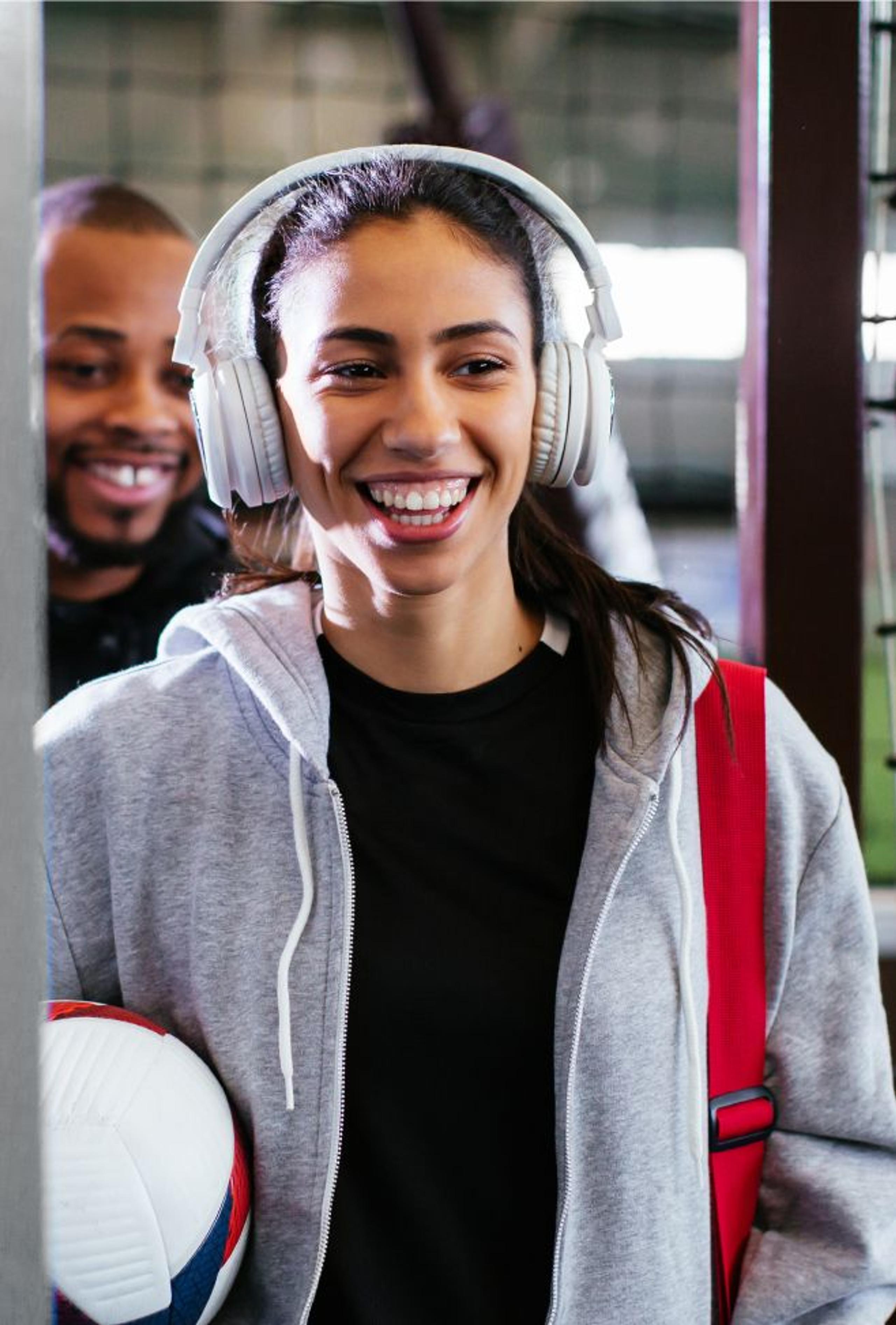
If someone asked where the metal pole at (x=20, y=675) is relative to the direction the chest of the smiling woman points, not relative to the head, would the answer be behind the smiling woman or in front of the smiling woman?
in front

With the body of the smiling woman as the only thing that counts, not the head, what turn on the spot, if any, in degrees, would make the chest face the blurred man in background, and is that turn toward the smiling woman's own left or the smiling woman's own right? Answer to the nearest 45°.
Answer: approximately 135° to the smiling woman's own right

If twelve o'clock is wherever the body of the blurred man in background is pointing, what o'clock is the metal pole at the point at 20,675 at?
The metal pole is roughly at 12 o'clock from the blurred man in background.

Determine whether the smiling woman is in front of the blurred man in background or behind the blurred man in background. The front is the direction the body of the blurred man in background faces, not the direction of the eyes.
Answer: in front

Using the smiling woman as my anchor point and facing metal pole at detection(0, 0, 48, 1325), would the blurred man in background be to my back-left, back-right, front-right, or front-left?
back-right

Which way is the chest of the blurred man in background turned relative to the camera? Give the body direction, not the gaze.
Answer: toward the camera

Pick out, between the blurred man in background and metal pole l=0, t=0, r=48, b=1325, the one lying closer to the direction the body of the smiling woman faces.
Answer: the metal pole

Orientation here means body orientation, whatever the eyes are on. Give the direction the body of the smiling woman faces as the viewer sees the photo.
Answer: toward the camera

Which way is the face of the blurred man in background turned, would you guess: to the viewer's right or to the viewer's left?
to the viewer's right

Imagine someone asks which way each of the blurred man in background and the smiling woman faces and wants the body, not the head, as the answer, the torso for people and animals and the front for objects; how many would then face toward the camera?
2
